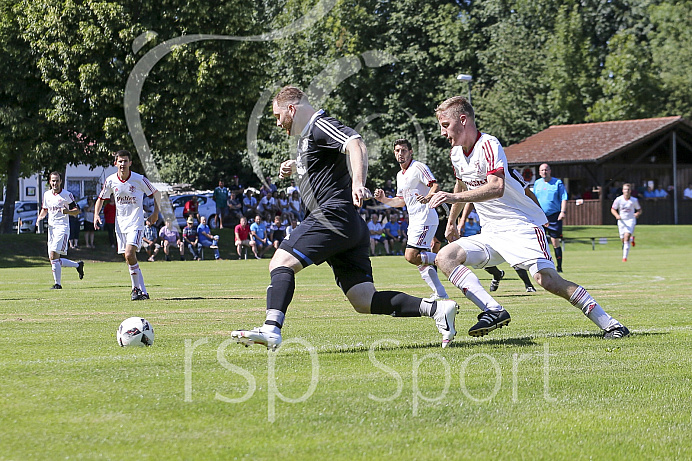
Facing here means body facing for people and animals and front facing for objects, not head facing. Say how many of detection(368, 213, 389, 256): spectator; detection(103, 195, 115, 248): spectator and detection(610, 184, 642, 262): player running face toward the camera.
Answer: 3

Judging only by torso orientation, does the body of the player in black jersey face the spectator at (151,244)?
no

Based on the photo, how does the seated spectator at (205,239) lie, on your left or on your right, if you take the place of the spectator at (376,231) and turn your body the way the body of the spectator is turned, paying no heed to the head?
on your right

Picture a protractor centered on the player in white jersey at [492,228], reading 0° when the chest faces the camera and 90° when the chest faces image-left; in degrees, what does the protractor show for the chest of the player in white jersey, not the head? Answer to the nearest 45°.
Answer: approximately 45°

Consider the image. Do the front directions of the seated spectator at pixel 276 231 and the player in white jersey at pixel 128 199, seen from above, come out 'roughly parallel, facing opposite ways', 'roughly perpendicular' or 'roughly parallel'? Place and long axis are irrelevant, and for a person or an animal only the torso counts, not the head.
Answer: roughly parallel

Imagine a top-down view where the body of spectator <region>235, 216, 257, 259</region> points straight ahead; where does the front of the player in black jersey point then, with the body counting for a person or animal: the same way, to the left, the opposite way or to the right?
to the right

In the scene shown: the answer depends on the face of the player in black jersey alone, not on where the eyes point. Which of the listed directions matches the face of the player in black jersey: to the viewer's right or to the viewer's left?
to the viewer's left

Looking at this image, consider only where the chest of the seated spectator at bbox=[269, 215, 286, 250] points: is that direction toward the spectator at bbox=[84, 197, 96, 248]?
no

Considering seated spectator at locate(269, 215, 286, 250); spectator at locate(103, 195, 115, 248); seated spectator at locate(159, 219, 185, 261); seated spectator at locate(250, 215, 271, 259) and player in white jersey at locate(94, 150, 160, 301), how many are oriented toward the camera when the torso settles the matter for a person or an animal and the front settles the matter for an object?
5

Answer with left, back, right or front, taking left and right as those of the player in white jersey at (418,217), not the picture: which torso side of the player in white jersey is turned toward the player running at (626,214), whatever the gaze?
back

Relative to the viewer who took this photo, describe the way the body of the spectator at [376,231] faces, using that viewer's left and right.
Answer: facing the viewer

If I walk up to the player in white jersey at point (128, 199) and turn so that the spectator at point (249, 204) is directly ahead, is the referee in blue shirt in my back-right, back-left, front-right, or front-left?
front-right

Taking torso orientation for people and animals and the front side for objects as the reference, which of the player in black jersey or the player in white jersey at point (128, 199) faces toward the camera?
the player in white jersey

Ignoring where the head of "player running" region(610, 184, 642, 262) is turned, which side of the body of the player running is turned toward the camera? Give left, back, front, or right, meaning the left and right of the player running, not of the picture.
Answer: front

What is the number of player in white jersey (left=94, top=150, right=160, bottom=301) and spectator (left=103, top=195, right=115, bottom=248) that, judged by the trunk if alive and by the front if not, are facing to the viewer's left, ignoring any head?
0

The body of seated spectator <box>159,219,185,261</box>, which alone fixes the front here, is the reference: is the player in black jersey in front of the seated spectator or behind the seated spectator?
in front
